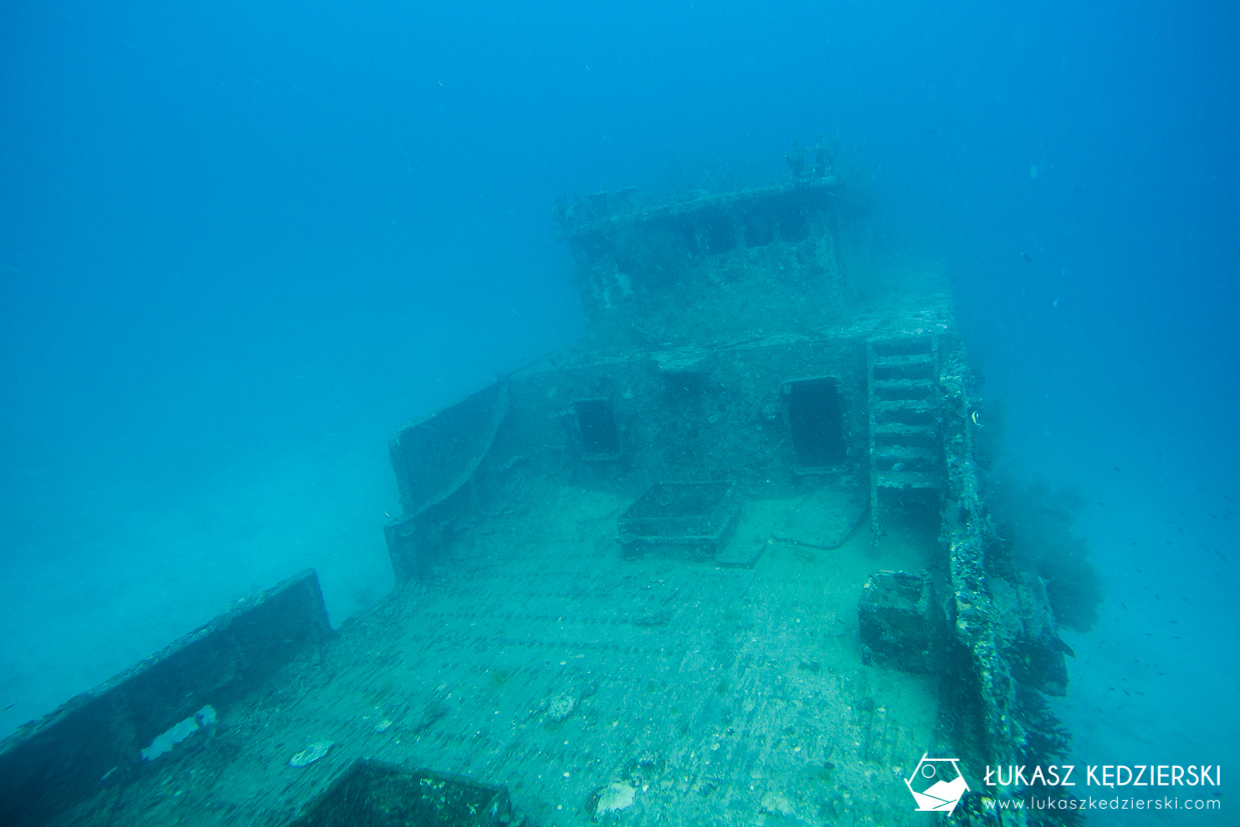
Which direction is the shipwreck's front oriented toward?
away from the camera
